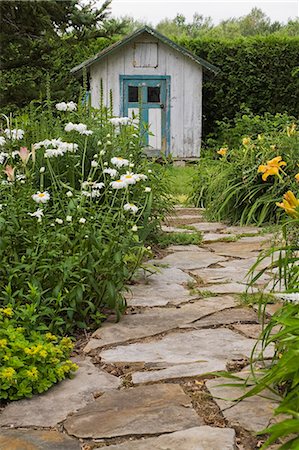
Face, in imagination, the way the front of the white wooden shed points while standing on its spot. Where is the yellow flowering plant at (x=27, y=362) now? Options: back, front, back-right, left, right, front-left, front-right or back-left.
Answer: front

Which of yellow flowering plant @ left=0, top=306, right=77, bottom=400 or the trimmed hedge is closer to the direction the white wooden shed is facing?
the yellow flowering plant

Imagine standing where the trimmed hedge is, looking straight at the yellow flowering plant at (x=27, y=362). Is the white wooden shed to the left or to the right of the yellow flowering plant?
right

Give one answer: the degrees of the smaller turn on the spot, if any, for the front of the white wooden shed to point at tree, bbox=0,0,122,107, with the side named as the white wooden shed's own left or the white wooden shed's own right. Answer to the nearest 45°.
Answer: approximately 45° to the white wooden shed's own right

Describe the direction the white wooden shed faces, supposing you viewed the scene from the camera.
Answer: facing the viewer

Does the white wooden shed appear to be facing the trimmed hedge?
no

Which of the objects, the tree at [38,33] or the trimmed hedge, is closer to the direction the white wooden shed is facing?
the tree

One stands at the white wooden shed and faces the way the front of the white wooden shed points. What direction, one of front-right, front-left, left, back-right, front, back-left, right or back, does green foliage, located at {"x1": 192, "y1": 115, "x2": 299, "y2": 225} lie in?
front

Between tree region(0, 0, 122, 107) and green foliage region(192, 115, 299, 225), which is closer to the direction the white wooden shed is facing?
the green foliage

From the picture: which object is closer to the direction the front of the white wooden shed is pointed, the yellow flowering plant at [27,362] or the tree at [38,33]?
the yellow flowering plant

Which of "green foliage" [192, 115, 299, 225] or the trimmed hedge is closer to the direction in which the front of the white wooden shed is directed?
the green foliage
